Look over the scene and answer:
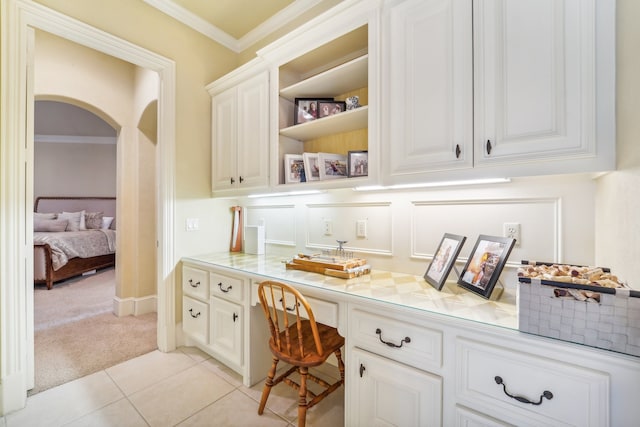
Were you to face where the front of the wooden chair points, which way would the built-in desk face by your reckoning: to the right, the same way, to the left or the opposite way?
the opposite way

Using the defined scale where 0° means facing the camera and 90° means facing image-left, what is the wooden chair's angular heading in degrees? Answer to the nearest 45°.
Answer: approximately 225°

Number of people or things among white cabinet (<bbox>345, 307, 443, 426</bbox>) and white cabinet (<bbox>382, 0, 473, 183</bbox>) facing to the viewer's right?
0

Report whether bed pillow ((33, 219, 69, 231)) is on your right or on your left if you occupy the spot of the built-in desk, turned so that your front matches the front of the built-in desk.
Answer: on your right

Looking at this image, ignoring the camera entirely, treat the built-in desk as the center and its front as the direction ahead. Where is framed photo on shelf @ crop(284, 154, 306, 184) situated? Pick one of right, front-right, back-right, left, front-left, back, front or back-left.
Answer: right

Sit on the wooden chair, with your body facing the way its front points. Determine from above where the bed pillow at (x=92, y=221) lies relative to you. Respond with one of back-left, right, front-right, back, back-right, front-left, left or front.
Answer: left

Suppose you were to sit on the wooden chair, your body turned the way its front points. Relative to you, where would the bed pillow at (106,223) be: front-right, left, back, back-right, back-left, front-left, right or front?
left
